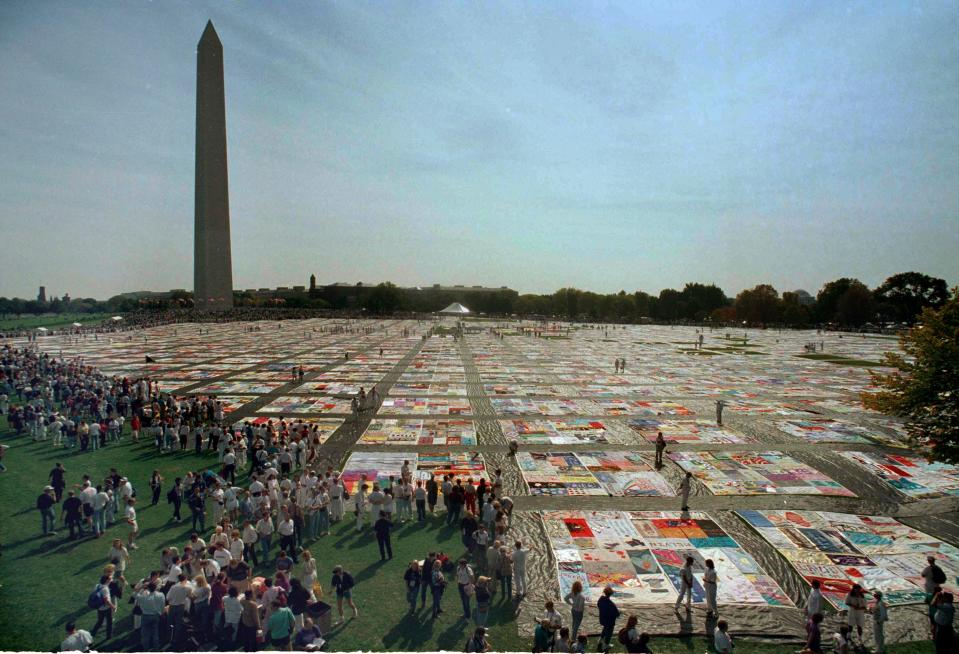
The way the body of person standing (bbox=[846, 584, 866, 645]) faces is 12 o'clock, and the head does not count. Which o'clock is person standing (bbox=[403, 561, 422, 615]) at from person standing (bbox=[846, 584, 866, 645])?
person standing (bbox=[403, 561, 422, 615]) is roughly at 8 o'clock from person standing (bbox=[846, 584, 866, 645]).

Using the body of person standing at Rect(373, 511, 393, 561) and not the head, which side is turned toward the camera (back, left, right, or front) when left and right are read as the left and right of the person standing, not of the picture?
back

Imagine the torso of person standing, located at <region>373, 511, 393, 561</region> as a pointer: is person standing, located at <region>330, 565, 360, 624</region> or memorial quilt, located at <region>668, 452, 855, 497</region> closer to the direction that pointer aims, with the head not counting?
the memorial quilt

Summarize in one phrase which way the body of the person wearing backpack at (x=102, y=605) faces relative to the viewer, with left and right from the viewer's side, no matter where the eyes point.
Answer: facing to the right of the viewer

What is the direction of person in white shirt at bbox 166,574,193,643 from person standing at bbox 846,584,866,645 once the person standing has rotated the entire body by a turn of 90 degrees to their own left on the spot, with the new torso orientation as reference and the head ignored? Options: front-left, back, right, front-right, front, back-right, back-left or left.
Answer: front-left

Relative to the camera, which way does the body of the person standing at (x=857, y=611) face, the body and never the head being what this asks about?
away from the camera

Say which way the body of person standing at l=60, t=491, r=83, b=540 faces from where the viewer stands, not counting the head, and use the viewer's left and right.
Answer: facing away from the viewer
